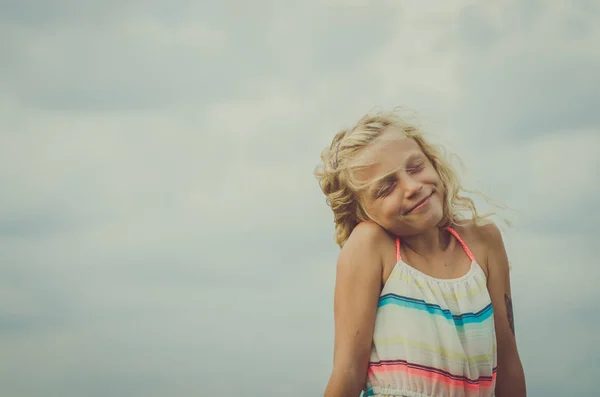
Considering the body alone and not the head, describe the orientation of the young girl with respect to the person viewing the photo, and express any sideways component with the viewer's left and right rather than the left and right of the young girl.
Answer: facing the viewer and to the right of the viewer
